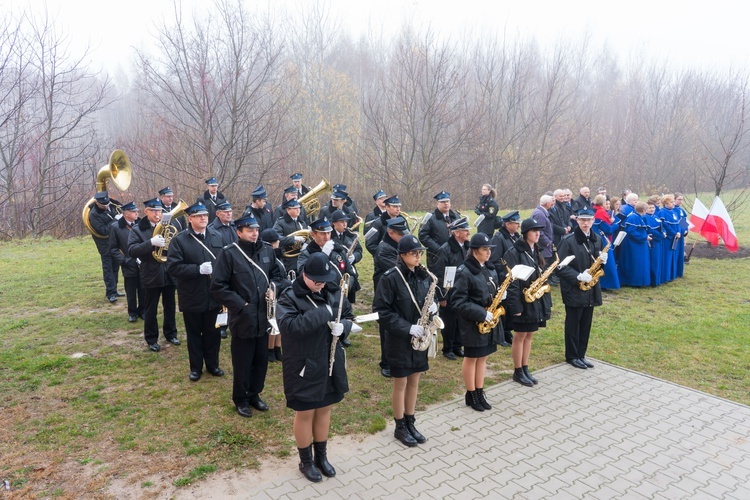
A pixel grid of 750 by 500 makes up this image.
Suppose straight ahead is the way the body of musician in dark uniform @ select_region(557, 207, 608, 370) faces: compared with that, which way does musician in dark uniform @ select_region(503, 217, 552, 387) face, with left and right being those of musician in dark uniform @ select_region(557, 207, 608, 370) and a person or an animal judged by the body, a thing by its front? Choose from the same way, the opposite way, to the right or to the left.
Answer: the same way

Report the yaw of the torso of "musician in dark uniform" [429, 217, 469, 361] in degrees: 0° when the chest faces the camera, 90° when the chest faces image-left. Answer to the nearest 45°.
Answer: approximately 315°

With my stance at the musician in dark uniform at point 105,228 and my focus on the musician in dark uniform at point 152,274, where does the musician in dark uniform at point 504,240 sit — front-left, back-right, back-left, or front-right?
front-left

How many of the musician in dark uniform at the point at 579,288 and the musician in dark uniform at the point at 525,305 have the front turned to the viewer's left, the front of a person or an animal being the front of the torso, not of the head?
0

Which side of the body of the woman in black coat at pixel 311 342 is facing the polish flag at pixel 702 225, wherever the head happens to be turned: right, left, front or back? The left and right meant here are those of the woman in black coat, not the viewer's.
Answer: left

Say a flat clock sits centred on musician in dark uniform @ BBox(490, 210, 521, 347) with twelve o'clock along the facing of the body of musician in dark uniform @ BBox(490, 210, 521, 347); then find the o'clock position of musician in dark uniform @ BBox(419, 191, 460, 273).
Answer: musician in dark uniform @ BBox(419, 191, 460, 273) is roughly at 6 o'clock from musician in dark uniform @ BBox(490, 210, 521, 347).

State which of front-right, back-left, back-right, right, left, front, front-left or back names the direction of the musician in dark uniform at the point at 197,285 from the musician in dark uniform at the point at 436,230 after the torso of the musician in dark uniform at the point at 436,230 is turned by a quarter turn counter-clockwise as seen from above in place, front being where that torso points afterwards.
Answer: back

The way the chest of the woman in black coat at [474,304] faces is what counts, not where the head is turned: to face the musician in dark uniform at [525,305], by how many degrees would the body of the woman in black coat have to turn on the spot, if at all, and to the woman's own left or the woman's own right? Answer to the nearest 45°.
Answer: approximately 90° to the woman's own left

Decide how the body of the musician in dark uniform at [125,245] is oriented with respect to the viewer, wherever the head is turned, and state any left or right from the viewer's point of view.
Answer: facing the viewer and to the right of the viewer

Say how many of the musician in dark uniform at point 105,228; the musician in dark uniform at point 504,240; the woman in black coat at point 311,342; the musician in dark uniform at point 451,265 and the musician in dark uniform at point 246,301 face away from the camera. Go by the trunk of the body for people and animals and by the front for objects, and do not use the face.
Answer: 0

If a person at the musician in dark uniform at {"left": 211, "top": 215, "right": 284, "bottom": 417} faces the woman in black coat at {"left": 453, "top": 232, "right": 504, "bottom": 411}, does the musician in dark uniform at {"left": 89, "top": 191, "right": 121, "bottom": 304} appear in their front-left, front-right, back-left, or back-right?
back-left

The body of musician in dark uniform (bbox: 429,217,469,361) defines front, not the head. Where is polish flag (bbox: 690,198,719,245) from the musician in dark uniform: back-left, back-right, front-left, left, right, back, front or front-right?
left

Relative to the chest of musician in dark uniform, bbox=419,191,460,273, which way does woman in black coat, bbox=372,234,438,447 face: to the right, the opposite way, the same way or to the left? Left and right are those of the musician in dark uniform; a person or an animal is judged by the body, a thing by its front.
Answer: the same way

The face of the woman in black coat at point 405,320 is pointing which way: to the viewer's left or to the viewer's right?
to the viewer's right

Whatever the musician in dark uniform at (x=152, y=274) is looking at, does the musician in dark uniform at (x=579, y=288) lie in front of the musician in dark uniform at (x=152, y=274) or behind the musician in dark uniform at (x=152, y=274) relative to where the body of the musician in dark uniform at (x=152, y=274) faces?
in front

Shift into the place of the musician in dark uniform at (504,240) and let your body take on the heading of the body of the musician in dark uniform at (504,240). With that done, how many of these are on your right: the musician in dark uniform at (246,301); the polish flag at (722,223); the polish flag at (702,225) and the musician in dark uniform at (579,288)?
1

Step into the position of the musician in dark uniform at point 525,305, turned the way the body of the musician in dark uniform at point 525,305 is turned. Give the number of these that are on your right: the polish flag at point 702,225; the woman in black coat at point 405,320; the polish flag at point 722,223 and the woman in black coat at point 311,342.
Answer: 2

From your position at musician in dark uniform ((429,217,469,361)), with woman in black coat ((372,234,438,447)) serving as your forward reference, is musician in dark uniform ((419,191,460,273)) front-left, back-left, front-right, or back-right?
back-right

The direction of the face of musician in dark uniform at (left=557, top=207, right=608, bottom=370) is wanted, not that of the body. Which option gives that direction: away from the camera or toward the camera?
toward the camera

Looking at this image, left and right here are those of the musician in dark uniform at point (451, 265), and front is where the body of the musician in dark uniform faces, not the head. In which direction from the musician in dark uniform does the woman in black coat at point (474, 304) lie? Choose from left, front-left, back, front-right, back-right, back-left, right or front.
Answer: front-right

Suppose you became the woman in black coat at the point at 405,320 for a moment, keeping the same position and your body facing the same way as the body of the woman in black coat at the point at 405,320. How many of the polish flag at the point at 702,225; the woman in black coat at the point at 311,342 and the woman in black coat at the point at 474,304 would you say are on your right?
1
